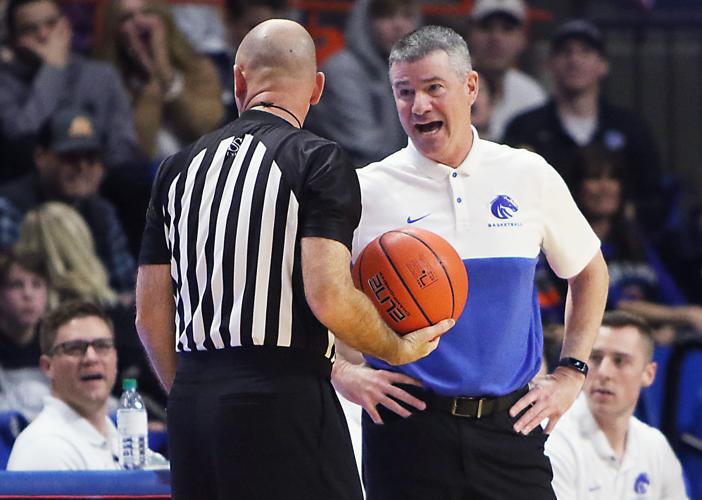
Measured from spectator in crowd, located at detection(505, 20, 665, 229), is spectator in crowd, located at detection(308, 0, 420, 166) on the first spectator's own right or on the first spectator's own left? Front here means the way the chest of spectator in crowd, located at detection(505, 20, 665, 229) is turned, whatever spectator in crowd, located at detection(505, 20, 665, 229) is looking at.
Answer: on the first spectator's own right

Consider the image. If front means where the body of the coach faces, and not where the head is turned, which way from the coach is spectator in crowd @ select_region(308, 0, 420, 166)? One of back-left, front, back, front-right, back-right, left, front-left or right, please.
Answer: back

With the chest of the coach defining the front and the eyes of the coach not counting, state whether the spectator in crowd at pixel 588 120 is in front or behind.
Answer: behind

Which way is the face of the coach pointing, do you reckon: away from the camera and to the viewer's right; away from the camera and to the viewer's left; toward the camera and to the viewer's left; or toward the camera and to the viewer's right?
toward the camera and to the viewer's left

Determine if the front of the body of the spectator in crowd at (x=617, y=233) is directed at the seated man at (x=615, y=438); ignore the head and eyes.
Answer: yes

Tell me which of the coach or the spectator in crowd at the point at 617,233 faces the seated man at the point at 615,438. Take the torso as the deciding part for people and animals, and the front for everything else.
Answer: the spectator in crowd

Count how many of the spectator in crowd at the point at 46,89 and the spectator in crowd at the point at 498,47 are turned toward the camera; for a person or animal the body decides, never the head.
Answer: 2

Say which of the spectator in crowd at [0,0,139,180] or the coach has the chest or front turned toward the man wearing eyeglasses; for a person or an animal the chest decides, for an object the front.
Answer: the spectator in crowd

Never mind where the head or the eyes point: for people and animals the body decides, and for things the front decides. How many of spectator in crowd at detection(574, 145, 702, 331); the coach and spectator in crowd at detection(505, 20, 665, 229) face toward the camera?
3

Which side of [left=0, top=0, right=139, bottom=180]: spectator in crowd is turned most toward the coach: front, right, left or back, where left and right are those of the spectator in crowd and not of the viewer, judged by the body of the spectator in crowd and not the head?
front

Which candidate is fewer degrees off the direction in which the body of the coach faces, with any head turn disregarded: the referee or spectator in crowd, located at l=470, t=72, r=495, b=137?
the referee
